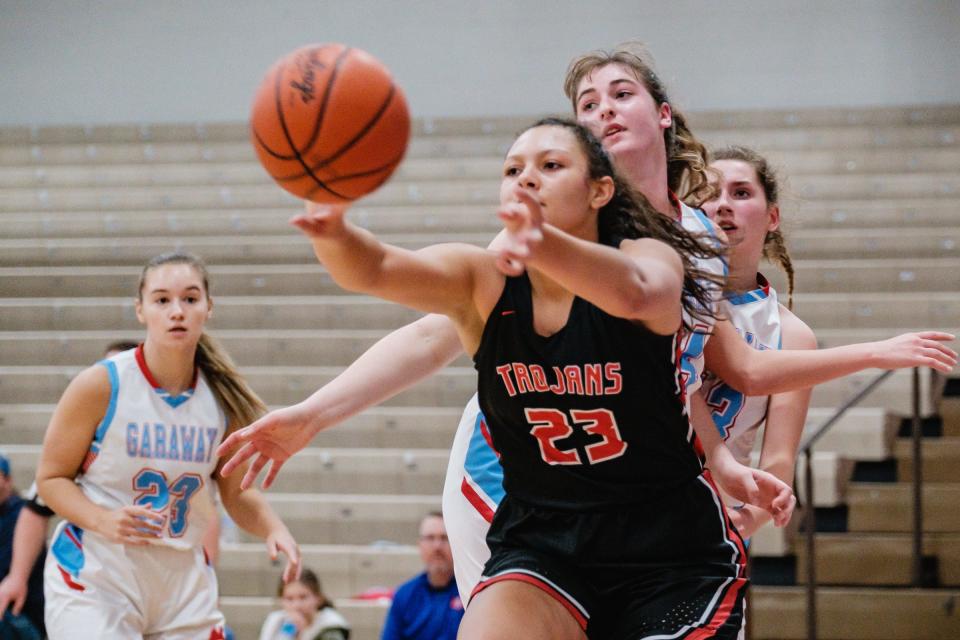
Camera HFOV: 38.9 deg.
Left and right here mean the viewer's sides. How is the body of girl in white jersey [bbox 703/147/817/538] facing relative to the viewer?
facing the viewer and to the left of the viewer

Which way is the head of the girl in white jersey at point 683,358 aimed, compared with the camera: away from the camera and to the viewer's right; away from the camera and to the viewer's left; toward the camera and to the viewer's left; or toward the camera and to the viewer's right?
toward the camera and to the viewer's left

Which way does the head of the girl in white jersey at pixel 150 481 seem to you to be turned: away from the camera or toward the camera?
toward the camera

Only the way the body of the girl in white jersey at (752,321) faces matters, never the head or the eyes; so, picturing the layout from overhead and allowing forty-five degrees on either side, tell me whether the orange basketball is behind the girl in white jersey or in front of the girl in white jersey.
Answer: in front

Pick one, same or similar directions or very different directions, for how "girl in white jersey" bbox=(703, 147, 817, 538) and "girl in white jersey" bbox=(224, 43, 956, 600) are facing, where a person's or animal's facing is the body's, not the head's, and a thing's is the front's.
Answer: same or similar directions

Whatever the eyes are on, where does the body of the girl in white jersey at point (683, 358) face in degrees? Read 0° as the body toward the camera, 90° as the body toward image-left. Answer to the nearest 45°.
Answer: approximately 45°

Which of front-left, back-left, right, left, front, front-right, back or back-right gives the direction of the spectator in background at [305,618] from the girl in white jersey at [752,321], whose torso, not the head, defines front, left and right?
right

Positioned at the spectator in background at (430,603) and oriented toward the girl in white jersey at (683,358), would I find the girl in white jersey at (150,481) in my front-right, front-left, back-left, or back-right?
front-right

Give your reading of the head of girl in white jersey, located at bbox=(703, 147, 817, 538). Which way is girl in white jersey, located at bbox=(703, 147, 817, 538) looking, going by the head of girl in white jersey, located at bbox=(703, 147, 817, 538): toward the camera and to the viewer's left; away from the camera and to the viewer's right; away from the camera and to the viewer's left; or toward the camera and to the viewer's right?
toward the camera and to the viewer's left

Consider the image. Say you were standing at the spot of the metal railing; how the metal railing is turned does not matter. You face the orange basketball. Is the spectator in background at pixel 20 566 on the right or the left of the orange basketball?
right

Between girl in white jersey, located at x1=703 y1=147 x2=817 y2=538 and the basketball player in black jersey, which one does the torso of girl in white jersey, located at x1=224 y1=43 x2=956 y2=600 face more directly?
the basketball player in black jersey

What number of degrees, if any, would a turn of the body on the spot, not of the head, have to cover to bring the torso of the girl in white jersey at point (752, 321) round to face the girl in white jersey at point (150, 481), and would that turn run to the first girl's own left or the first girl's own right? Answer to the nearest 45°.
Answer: approximately 45° to the first girl's own right

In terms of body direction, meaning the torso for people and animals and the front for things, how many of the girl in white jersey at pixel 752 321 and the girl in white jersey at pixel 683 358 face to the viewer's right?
0
